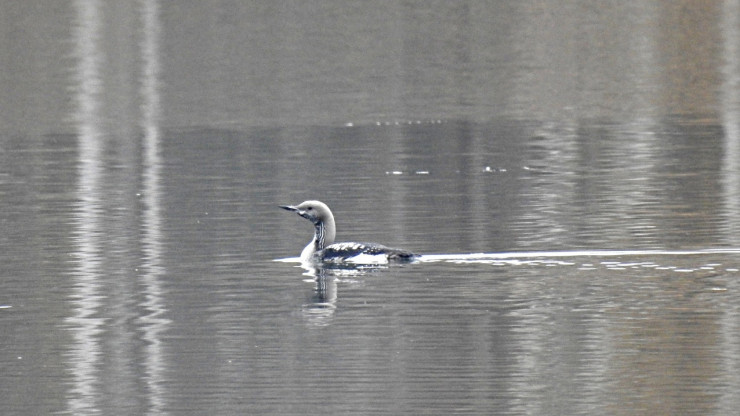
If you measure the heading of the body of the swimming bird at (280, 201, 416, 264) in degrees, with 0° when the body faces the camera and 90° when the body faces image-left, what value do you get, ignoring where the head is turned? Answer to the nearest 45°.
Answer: approximately 90°
